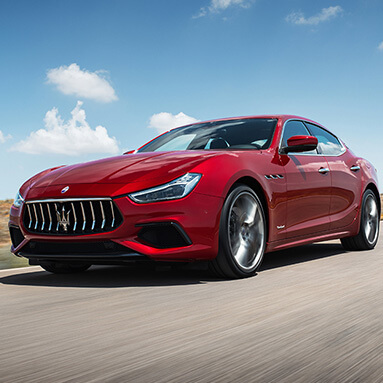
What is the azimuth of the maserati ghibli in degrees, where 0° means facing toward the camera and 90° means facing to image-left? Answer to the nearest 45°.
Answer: approximately 45°
